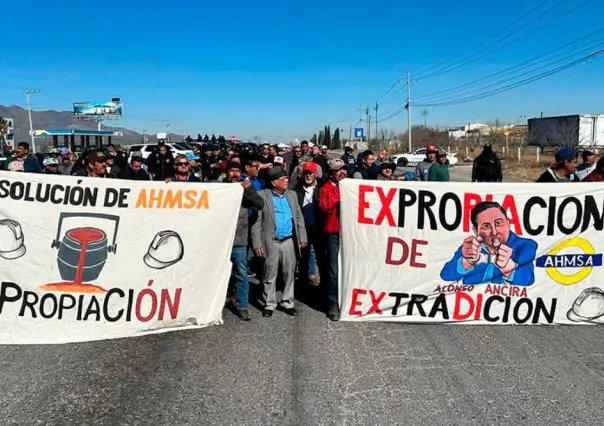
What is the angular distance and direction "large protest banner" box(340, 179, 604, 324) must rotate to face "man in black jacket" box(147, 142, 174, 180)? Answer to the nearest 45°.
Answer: approximately 135° to its right

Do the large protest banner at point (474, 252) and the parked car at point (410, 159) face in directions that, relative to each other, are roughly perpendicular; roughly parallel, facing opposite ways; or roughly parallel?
roughly perpendicular

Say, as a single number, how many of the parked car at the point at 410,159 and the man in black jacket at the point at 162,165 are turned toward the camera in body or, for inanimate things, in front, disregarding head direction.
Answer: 1

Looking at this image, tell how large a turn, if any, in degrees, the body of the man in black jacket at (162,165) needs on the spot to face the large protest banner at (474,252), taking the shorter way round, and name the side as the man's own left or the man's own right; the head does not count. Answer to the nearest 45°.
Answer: approximately 45° to the man's own left

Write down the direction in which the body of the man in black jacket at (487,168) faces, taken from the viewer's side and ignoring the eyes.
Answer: toward the camera

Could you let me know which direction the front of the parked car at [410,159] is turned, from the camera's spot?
facing to the left of the viewer

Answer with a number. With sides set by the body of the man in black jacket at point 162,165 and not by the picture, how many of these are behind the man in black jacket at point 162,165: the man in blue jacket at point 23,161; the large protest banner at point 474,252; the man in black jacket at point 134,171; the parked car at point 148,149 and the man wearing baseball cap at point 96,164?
1

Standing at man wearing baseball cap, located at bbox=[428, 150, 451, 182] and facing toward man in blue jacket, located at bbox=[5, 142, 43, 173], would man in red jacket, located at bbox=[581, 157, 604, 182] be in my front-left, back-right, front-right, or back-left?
back-left

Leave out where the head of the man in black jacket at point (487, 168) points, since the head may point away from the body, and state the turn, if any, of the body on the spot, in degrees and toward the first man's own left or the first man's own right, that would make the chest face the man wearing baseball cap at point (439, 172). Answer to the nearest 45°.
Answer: approximately 45° to the first man's own right

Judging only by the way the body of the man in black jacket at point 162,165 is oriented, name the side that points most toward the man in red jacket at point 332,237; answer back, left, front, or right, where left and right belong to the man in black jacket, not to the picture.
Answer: front

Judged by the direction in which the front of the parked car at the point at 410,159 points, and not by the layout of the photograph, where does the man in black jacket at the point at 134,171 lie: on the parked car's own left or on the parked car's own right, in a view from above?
on the parked car's own left

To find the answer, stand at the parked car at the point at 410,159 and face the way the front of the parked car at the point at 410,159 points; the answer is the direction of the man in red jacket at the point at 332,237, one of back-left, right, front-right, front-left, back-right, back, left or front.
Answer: left

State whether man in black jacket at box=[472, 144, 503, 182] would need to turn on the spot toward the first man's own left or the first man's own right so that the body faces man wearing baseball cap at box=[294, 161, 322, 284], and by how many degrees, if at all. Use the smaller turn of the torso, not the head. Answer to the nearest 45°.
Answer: approximately 45° to the first man's own right

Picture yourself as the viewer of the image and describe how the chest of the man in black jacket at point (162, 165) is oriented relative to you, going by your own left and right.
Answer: facing the viewer

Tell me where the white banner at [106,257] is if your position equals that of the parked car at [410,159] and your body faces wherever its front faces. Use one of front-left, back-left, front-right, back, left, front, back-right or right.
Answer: left

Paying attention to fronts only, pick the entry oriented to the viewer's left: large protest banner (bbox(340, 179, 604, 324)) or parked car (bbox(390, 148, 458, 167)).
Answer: the parked car
